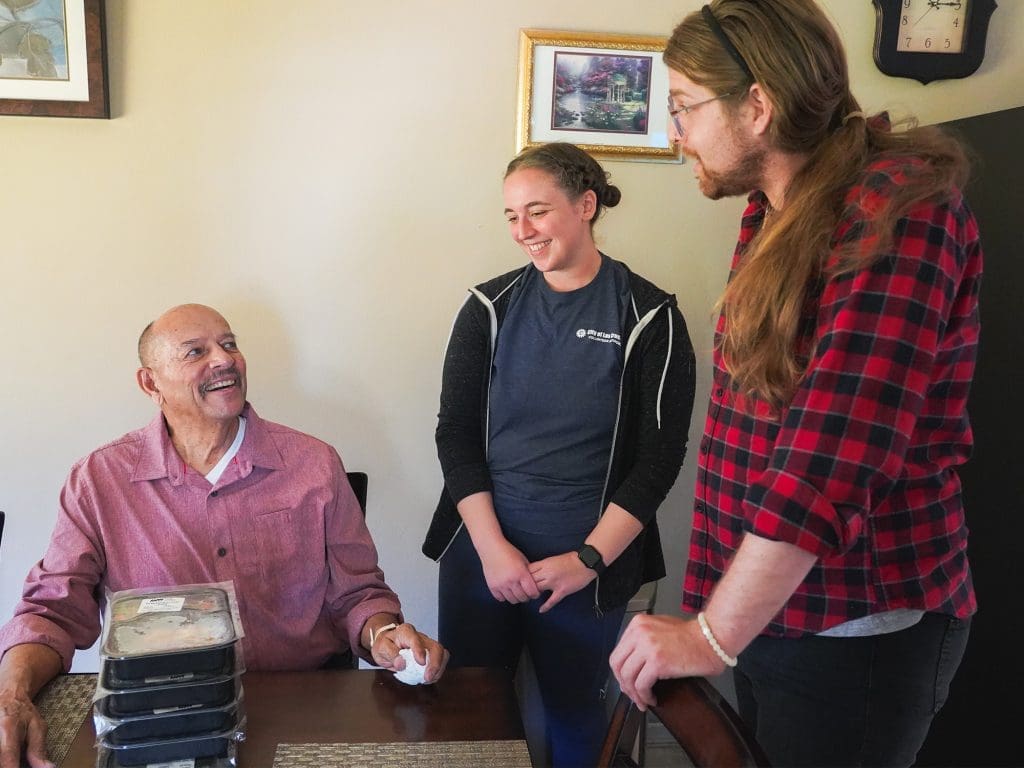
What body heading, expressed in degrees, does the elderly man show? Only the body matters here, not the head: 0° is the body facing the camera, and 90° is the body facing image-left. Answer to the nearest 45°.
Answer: approximately 0°

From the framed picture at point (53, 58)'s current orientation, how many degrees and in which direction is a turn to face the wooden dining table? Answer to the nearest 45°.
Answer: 0° — it already faces it

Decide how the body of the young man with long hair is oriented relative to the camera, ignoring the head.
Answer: to the viewer's left

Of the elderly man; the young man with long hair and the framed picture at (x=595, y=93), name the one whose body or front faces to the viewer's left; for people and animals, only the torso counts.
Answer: the young man with long hair

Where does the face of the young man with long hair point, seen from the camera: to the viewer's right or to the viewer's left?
to the viewer's left
